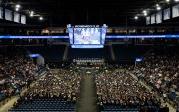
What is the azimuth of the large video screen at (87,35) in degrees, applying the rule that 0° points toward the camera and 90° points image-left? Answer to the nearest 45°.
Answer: approximately 0°

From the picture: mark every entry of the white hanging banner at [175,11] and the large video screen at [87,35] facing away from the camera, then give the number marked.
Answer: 0

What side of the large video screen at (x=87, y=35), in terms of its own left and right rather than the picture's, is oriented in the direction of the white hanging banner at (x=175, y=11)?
left

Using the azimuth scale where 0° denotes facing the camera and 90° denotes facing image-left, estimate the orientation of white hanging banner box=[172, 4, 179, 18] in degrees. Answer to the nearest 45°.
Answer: approximately 45°

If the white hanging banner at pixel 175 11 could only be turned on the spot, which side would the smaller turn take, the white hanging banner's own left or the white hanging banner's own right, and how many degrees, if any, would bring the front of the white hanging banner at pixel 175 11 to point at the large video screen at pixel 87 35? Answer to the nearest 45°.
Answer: approximately 45° to the white hanging banner's own right
